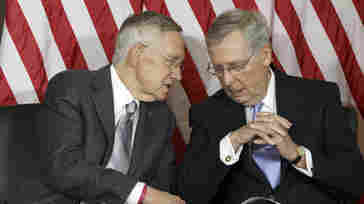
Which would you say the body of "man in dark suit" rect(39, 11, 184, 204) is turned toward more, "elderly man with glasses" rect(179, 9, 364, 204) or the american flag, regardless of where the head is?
the elderly man with glasses

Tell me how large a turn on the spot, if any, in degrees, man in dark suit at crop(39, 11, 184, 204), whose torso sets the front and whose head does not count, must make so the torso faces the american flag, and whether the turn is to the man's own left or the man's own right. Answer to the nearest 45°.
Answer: approximately 90° to the man's own left

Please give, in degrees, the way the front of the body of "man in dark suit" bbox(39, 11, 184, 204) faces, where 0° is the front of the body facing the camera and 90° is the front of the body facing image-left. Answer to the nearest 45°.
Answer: approximately 315°

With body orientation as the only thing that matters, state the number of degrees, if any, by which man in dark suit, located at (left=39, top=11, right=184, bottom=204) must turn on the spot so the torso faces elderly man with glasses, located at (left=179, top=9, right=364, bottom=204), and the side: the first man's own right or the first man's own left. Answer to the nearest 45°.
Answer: approximately 45° to the first man's own left
